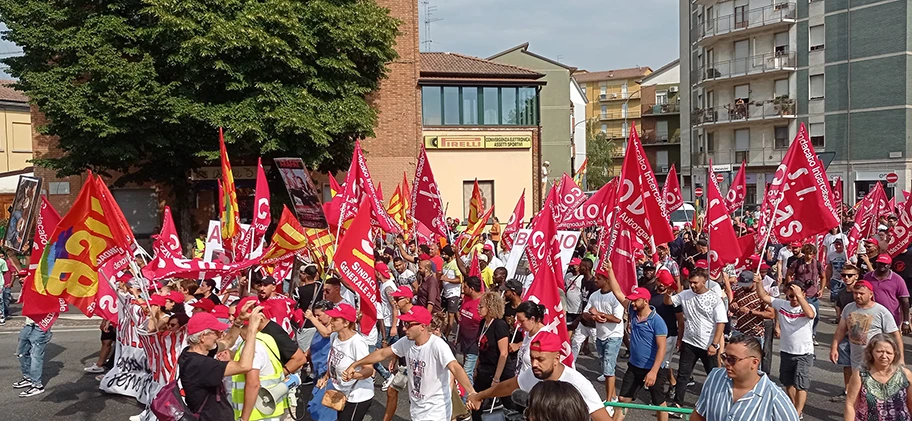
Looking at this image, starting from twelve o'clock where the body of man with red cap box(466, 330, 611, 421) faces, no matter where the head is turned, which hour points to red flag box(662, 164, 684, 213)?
The red flag is roughly at 5 o'clock from the man with red cap.

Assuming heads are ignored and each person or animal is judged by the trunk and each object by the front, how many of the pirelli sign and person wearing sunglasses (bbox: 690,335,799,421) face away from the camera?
0

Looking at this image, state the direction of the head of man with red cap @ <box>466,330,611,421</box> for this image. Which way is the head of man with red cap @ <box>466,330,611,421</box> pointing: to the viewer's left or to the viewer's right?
to the viewer's left

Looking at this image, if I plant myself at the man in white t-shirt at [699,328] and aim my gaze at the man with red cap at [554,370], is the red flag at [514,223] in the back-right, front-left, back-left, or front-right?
back-right

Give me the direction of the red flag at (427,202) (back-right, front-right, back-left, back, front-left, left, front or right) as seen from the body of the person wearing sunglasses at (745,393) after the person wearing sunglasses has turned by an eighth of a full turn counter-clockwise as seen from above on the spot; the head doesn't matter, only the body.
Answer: back-right

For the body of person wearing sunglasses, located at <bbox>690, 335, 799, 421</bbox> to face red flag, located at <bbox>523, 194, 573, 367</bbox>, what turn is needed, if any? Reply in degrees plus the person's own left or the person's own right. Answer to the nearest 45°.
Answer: approximately 90° to the person's own right

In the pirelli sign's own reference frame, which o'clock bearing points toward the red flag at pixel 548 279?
The red flag is roughly at 12 o'clock from the pirelli sign.

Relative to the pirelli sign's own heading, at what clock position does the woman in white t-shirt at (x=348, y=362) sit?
The woman in white t-shirt is roughly at 12 o'clock from the pirelli sign.

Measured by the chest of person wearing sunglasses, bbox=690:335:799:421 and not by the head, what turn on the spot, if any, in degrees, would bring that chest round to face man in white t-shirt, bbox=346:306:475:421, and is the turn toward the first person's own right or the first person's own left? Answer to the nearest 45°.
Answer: approximately 90° to the first person's own right

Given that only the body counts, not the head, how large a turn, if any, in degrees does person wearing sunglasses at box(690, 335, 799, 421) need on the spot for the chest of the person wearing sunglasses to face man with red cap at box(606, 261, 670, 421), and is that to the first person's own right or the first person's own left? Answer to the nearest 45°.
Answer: approximately 135° to the first person's own right

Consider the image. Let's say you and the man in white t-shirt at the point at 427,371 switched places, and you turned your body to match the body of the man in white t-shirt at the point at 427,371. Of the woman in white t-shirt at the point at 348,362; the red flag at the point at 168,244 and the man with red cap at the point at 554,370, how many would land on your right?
2
